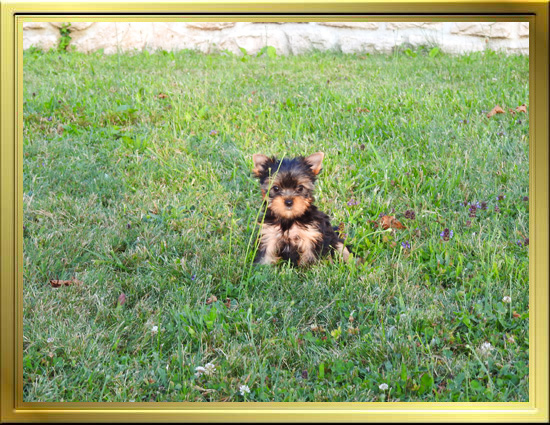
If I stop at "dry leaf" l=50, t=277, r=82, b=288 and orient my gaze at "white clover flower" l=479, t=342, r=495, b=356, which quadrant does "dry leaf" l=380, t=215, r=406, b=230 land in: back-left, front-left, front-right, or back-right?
front-left
